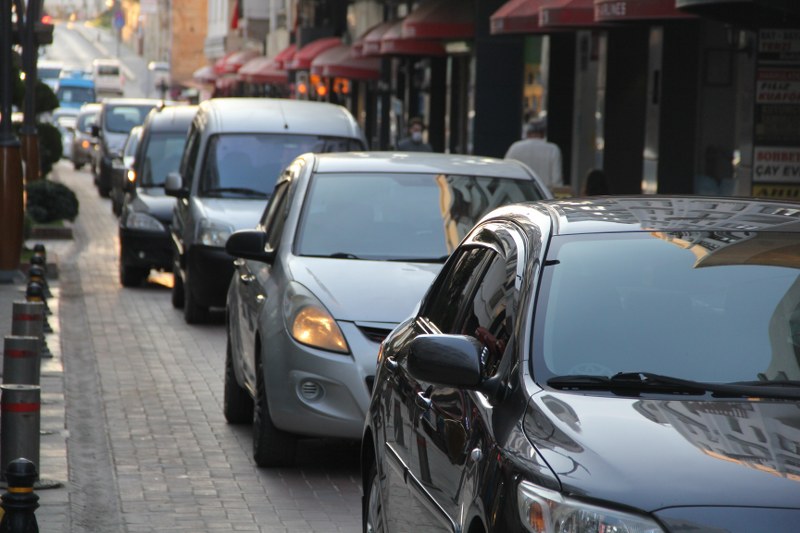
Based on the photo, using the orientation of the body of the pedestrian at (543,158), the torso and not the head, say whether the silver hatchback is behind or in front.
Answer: behind

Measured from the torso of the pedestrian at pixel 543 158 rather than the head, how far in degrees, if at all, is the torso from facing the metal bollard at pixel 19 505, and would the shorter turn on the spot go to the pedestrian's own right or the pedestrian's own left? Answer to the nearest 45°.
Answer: approximately 180°

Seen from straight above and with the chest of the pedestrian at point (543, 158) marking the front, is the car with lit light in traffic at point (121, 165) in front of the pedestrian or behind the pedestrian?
in front

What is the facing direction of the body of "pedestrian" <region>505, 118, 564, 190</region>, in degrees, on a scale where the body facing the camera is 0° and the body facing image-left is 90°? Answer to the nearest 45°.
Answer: approximately 180°

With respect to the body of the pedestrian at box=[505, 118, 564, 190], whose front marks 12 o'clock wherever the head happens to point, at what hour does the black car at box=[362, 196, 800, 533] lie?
The black car is roughly at 6 o'clock from the pedestrian.

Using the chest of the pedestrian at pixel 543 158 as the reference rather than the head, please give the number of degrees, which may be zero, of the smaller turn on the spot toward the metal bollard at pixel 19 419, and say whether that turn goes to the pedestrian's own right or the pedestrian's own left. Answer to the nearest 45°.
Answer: approximately 180°

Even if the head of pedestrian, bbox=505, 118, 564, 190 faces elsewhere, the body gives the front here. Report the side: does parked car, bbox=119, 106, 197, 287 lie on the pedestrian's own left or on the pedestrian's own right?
on the pedestrian's own left

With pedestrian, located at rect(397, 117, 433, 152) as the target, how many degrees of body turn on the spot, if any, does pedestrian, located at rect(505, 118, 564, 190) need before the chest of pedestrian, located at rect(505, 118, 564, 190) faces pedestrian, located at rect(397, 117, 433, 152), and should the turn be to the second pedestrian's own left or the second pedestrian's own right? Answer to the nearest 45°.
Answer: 0° — they already face them

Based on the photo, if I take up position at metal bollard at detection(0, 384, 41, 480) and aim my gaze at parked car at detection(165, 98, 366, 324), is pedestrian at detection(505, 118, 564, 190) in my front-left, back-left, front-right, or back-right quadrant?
front-right

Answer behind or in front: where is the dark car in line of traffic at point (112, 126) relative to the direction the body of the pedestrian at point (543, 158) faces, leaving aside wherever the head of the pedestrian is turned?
in front

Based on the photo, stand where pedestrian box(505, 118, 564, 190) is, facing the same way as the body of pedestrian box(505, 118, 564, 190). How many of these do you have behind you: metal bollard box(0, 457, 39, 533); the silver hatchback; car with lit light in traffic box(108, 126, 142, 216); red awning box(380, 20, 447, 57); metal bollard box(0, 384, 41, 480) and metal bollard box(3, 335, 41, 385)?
4

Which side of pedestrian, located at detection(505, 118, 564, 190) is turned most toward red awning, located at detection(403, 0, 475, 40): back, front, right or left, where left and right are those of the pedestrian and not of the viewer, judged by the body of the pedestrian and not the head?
front

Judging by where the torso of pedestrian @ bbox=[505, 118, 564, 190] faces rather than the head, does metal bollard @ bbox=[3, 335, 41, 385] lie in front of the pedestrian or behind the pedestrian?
behind

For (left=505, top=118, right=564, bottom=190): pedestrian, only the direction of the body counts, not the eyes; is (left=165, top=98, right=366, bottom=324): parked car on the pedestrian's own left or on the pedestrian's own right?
on the pedestrian's own left
